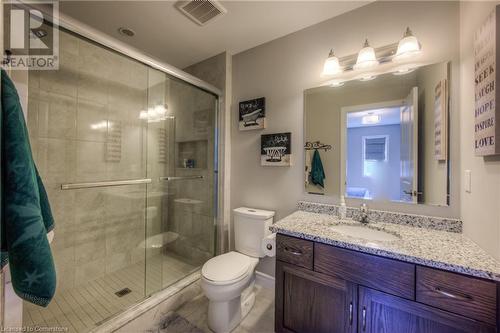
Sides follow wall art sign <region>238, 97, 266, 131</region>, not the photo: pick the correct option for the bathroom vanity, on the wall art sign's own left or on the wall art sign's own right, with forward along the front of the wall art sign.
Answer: on the wall art sign's own left

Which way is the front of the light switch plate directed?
to the viewer's left

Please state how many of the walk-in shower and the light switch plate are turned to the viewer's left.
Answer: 1

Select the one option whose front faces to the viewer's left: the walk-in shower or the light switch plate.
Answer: the light switch plate

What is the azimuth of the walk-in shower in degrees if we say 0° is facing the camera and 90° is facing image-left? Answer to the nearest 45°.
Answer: approximately 315°

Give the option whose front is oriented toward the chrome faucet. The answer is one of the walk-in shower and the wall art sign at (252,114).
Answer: the walk-in shower

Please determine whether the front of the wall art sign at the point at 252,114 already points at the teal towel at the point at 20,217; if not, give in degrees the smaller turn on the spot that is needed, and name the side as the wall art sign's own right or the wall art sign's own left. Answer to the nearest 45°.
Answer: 0° — it already faces it

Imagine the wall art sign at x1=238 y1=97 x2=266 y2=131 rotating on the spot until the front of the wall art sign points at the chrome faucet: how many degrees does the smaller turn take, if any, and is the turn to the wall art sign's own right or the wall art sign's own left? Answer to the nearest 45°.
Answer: approximately 90° to the wall art sign's own left

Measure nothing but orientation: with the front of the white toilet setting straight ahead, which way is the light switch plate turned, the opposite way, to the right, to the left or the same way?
to the right

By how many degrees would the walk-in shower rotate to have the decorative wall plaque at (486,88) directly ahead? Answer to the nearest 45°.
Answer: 0° — it already faces it

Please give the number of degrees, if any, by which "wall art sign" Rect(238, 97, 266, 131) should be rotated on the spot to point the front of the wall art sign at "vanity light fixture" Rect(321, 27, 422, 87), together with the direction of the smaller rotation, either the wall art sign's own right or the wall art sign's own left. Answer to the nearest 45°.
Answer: approximately 90° to the wall art sign's own left
